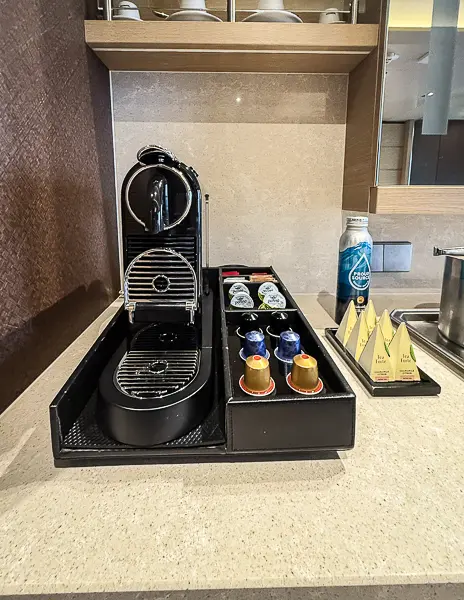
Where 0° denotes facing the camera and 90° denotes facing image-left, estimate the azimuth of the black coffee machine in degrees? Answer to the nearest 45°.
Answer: approximately 0°

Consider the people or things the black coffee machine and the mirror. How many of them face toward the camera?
2

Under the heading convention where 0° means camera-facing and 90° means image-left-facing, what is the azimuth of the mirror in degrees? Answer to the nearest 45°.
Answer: approximately 0°
